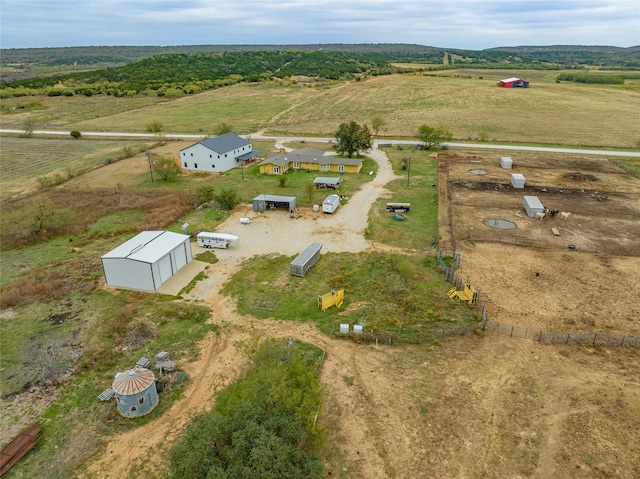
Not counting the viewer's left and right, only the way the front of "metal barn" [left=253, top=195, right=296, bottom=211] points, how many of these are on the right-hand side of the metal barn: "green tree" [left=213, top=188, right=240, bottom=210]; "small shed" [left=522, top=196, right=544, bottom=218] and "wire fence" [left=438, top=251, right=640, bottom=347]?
1

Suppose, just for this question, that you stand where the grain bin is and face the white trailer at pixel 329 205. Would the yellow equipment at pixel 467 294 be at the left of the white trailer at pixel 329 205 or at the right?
right

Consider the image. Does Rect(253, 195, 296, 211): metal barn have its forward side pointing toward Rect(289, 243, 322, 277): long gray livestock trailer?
yes

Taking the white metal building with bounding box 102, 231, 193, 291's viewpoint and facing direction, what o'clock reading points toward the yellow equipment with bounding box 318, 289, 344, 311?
The yellow equipment is roughly at 12 o'clock from the white metal building.

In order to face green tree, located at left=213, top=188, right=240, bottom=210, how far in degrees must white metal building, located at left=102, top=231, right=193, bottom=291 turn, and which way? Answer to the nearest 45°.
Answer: approximately 90° to its left

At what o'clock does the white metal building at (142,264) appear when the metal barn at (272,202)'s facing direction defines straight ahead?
The white metal building is roughly at 1 o'clock from the metal barn.

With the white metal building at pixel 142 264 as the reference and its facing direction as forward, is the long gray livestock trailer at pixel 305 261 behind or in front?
in front

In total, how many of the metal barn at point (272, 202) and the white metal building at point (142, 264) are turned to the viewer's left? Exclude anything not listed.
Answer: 0

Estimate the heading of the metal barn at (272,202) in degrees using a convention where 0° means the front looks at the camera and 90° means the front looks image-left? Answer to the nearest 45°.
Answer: approximately 0°

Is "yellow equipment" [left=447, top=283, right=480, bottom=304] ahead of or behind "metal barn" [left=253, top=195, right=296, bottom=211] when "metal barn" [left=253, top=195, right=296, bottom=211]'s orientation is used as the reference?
ahead

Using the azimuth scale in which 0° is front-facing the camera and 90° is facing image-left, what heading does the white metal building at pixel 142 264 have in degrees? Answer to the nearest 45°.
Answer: approximately 315°

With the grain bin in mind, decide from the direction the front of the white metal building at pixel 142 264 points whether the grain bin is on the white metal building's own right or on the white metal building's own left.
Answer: on the white metal building's own right

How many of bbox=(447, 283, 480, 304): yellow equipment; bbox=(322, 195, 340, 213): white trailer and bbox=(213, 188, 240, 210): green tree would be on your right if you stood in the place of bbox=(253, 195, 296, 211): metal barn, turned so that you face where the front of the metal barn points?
1
